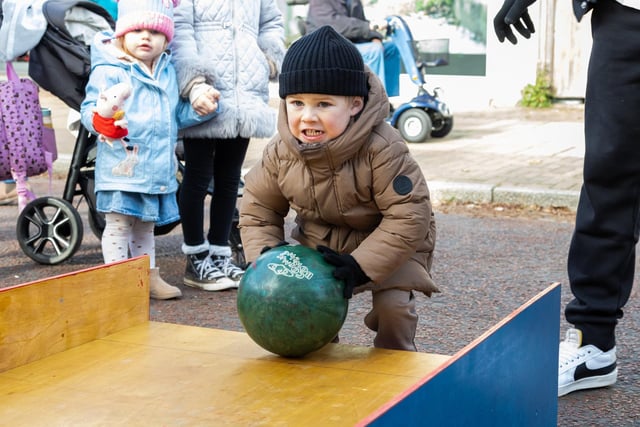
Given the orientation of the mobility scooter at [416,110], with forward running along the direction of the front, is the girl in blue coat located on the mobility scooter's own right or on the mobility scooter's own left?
on the mobility scooter's own right

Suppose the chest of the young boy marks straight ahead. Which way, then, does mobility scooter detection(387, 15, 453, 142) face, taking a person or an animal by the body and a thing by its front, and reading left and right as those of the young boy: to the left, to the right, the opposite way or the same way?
to the left

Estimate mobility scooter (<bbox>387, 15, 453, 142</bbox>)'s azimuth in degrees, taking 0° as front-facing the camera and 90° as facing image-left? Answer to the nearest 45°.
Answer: approximately 315°

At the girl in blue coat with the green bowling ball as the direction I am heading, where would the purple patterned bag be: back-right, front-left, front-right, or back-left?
back-right

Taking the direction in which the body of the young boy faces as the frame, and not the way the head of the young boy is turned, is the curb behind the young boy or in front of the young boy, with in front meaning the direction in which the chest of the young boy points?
behind

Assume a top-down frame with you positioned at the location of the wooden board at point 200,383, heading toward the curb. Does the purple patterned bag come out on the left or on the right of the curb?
left

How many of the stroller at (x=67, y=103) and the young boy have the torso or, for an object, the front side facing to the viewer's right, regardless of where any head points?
1

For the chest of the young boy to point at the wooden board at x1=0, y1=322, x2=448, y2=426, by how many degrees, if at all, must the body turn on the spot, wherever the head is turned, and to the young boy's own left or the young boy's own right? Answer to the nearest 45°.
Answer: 0° — they already face it

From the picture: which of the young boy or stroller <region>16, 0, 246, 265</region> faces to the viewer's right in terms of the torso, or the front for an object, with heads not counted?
the stroller
